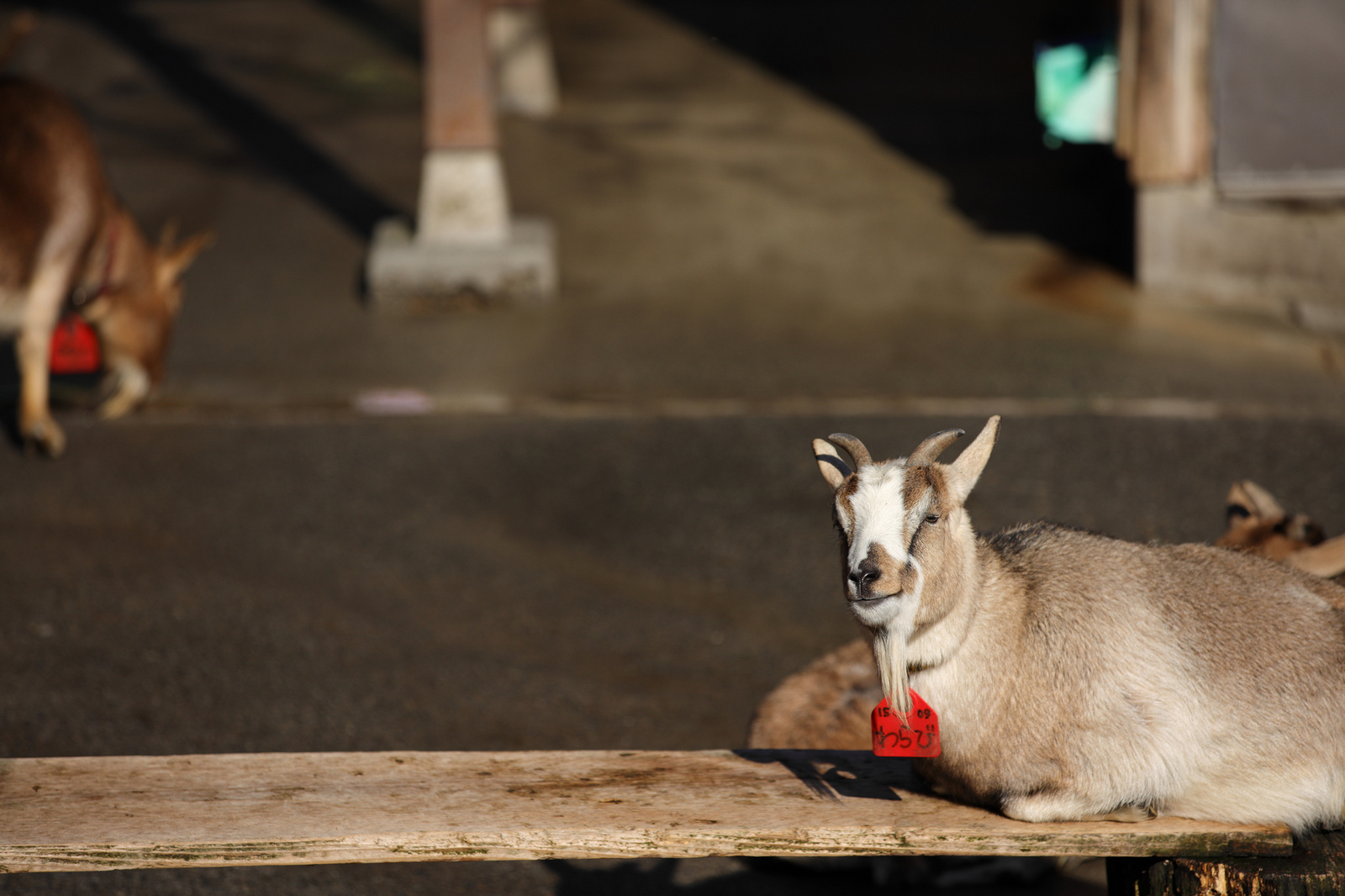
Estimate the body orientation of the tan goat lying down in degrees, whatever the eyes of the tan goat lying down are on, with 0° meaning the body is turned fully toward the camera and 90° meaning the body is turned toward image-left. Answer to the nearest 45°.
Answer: approximately 90°

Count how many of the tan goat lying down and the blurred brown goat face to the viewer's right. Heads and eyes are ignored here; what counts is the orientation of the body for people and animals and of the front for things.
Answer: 1

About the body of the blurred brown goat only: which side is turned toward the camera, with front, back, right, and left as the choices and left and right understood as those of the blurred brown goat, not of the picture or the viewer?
right

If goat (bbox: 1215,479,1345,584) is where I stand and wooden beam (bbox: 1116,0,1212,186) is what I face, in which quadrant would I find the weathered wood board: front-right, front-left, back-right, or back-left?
back-left
